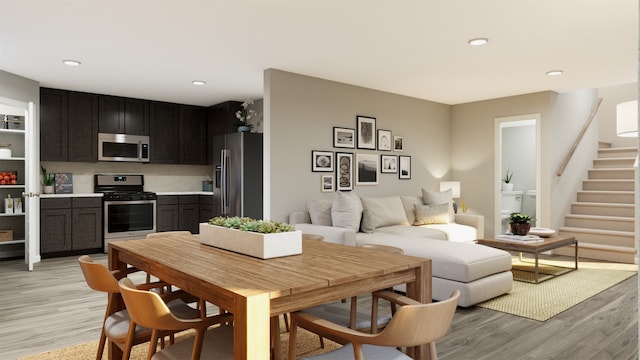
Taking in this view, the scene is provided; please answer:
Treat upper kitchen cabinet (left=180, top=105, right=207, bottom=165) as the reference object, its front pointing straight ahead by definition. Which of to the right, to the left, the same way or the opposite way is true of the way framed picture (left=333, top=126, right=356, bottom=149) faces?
the same way

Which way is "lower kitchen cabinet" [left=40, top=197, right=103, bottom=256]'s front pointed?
toward the camera

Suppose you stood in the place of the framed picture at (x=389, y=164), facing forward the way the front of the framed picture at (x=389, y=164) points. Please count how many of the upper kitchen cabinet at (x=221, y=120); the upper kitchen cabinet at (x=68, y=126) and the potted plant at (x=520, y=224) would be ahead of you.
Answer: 1

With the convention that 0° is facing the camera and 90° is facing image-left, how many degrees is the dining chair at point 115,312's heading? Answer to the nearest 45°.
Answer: approximately 225°

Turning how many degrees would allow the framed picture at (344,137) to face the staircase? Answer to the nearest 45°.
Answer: approximately 45° to its left

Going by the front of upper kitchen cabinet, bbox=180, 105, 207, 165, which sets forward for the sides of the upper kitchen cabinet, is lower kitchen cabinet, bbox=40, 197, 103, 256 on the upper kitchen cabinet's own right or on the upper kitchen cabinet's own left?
on the upper kitchen cabinet's own right

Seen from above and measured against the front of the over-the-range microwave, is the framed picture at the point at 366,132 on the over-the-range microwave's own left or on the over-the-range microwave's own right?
on the over-the-range microwave's own left

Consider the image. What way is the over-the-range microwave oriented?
toward the camera

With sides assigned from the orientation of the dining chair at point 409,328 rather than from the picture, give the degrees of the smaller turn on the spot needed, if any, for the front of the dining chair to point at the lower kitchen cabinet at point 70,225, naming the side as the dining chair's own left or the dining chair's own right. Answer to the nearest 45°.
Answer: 0° — it already faces it

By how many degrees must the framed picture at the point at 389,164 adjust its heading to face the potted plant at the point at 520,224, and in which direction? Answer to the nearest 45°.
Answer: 0° — it already faces it

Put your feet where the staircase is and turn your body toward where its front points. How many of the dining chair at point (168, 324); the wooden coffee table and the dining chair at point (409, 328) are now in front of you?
3

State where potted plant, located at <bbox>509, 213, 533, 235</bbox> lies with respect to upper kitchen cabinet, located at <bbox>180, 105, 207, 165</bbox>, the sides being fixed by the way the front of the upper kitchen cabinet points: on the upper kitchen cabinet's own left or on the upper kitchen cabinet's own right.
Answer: on the upper kitchen cabinet's own left

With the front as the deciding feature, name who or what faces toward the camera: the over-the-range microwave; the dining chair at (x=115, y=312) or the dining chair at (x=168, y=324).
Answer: the over-the-range microwave

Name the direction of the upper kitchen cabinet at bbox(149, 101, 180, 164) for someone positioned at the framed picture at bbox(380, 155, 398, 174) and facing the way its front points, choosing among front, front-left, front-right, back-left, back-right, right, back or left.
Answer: back-right

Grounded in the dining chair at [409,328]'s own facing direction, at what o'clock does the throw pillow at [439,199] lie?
The throw pillow is roughly at 2 o'clock from the dining chair.

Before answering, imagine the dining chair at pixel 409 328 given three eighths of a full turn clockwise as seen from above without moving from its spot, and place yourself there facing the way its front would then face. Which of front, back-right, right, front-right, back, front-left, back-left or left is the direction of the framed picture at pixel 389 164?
left

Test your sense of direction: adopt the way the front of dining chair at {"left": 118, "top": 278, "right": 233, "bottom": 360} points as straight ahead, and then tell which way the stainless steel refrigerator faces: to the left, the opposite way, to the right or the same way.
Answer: the opposite way

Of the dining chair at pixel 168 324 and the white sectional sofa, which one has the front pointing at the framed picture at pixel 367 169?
the dining chair

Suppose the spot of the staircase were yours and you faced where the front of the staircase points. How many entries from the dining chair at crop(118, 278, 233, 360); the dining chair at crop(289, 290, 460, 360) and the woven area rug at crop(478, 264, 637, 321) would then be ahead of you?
3
